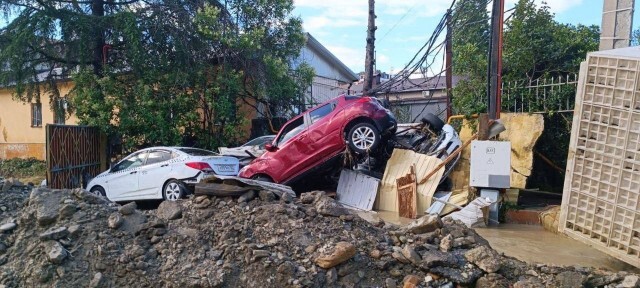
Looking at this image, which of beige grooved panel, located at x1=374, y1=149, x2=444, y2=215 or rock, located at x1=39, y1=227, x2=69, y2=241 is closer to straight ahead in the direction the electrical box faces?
the rock

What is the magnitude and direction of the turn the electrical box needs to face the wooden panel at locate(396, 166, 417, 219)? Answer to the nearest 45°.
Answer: approximately 90° to its right

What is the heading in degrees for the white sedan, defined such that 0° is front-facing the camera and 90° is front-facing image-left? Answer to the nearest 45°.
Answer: approximately 135°

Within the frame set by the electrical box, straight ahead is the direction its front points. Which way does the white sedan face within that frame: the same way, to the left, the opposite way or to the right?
to the right

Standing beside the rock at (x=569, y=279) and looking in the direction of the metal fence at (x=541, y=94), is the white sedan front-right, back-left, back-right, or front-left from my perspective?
front-left

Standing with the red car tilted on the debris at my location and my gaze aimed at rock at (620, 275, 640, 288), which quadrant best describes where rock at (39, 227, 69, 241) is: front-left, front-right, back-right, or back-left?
front-right

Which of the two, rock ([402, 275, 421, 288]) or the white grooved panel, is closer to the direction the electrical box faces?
the rock

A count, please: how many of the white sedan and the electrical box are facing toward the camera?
1

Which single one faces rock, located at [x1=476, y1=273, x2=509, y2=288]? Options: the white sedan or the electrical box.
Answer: the electrical box

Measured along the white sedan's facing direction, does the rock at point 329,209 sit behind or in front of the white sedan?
behind

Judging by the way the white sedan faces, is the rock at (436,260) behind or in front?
behind

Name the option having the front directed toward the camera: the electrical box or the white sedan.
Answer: the electrical box

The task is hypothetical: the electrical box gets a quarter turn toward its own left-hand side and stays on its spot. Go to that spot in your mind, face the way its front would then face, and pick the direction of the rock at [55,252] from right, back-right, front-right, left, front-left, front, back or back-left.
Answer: back-right

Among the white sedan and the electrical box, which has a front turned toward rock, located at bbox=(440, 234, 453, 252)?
the electrical box

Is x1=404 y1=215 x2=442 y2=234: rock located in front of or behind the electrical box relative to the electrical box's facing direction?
in front

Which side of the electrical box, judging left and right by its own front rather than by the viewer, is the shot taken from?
front
